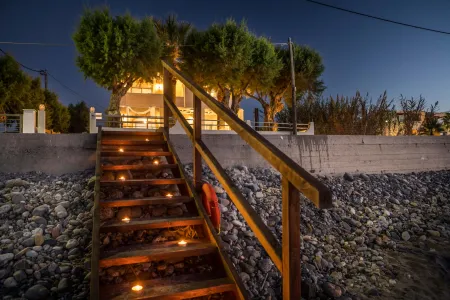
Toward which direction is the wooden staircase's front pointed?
toward the camera

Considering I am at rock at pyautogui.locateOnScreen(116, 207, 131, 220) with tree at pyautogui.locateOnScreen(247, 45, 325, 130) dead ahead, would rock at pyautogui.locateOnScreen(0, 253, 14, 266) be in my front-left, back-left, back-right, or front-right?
back-left

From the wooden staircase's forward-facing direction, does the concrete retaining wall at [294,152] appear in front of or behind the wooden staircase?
behind

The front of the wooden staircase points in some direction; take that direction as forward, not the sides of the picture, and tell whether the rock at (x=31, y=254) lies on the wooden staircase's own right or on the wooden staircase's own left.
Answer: on the wooden staircase's own right

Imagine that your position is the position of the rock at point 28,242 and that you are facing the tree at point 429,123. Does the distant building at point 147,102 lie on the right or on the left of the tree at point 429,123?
left

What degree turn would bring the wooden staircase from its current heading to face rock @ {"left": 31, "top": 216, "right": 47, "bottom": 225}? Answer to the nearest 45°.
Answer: approximately 135° to its right

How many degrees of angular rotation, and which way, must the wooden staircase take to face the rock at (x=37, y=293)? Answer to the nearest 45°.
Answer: approximately 90° to its right

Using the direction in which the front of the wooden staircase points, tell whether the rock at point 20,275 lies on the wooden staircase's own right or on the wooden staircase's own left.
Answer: on the wooden staircase's own right

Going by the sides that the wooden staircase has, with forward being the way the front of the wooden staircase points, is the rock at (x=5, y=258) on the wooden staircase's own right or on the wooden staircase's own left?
on the wooden staircase's own right
